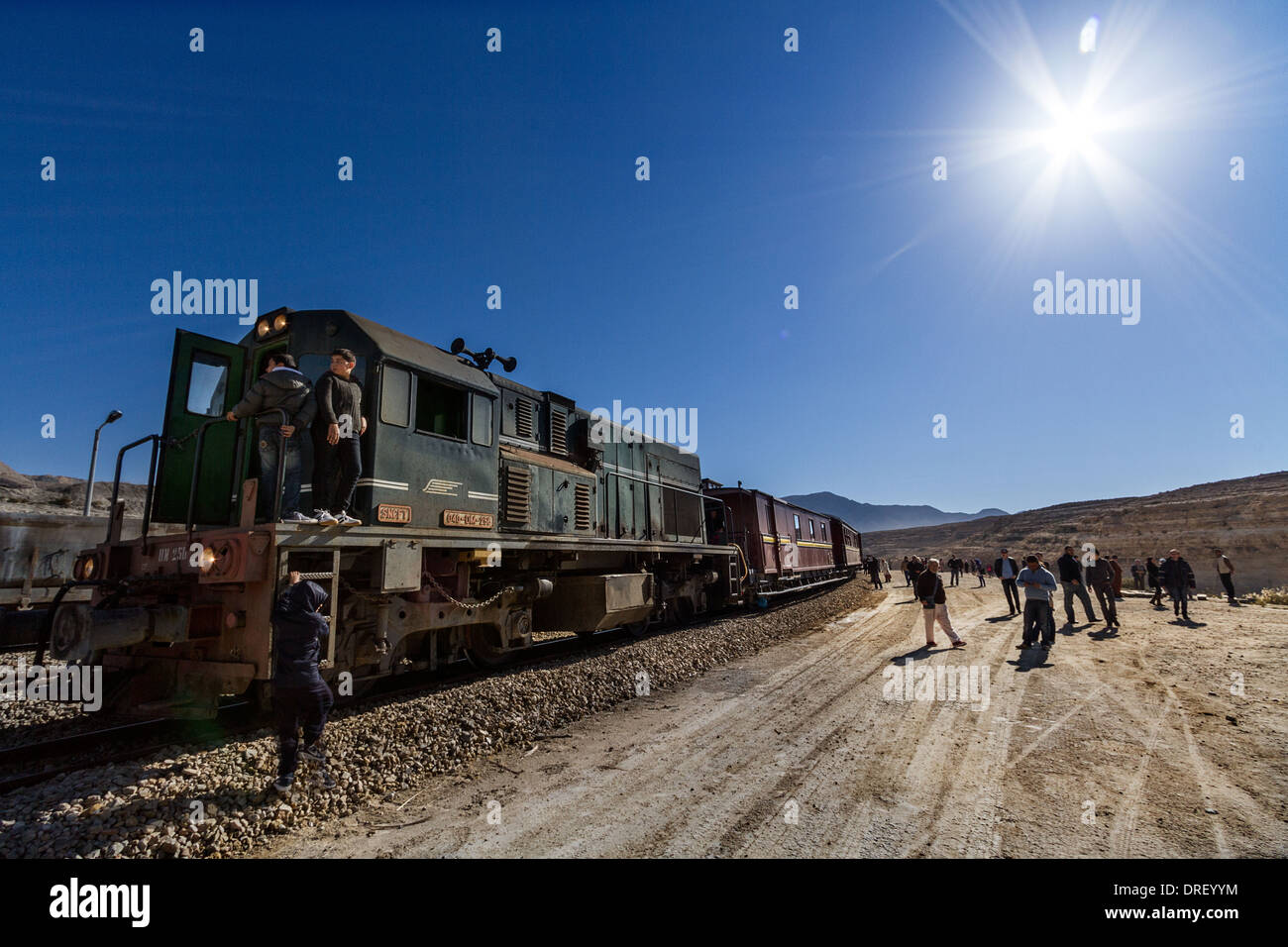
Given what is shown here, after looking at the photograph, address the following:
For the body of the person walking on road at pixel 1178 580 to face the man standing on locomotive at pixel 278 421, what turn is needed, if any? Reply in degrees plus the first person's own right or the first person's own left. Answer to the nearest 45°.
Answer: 0° — they already face them

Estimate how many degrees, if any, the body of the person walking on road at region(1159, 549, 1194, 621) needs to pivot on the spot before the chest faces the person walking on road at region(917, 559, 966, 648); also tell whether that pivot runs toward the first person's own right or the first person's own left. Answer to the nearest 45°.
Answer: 0° — they already face them

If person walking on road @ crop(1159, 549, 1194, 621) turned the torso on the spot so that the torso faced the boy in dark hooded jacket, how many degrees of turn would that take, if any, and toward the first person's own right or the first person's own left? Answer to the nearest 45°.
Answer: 0° — they already face them

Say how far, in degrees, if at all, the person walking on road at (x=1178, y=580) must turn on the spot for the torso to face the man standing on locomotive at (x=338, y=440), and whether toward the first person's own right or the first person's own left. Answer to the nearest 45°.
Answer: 0° — they already face them

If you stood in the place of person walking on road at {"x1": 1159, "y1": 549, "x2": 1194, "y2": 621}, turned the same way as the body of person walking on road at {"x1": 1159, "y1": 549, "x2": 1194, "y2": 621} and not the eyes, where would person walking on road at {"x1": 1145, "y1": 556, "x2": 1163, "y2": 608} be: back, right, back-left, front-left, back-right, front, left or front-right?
back

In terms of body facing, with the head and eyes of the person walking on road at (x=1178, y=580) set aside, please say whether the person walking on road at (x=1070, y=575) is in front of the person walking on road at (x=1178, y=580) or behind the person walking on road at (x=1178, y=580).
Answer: in front

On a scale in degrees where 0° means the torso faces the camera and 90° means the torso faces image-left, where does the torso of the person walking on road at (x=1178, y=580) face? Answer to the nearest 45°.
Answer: approximately 0°
